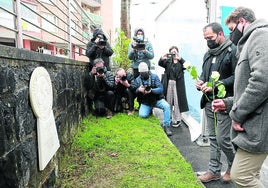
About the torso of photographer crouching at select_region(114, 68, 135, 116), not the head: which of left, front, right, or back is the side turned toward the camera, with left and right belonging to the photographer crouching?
front

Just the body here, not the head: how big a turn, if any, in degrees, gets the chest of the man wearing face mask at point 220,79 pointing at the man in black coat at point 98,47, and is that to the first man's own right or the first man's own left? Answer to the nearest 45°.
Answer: approximately 90° to the first man's own right

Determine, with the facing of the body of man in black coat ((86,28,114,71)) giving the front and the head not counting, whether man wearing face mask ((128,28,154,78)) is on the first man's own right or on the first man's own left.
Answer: on the first man's own left

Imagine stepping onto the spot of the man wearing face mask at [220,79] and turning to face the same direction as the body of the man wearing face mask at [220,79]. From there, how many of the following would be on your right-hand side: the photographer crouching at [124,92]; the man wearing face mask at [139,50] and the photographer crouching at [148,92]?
3

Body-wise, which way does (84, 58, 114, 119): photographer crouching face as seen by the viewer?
toward the camera

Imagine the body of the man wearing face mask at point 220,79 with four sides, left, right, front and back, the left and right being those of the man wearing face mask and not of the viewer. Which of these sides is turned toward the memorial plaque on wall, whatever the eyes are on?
front

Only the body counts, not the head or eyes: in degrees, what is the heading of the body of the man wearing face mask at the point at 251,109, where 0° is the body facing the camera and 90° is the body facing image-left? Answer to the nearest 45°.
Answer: approximately 90°

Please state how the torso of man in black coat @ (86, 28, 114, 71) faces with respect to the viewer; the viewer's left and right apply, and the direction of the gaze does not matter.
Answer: facing the viewer

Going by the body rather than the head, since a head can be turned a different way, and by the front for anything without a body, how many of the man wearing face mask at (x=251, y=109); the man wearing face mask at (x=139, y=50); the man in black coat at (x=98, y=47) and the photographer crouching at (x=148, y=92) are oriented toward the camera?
3

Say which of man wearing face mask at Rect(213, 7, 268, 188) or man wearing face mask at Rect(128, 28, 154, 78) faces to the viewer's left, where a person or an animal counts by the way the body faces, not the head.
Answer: man wearing face mask at Rect(213, 7, 268, 188)

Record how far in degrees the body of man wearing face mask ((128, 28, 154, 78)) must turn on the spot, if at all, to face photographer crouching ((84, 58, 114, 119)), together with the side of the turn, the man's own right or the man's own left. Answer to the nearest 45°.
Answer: approximately 45° to the man's own right

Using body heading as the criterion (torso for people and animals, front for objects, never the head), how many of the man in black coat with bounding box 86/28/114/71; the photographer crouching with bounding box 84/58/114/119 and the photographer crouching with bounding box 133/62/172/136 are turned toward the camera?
3

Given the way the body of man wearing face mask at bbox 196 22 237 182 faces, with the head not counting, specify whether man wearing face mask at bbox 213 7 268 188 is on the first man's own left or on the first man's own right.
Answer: on the first man's own left

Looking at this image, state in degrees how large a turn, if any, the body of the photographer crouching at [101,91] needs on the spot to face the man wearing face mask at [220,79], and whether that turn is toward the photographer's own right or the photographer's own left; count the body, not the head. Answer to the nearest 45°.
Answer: approximately 45° to the photographer's own left

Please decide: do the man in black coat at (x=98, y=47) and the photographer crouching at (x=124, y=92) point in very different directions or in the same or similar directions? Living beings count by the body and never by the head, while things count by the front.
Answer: same or similar directions

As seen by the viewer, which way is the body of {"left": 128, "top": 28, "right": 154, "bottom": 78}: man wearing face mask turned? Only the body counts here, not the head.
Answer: toward the camera

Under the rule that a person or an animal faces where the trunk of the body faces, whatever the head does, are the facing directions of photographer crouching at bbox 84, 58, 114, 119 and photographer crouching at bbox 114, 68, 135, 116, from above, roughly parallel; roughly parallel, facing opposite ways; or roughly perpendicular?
roughly parallel

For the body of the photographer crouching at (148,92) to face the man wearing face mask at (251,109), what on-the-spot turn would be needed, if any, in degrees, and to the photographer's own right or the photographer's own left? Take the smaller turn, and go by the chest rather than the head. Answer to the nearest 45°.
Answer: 0° — they already face them

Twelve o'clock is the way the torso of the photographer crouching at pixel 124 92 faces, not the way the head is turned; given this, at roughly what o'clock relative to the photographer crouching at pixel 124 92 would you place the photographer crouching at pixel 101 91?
the photographer crouching at pixel 101 91 is roughly at 2 o'clock from the photographer crouching at pixel 124 92.
